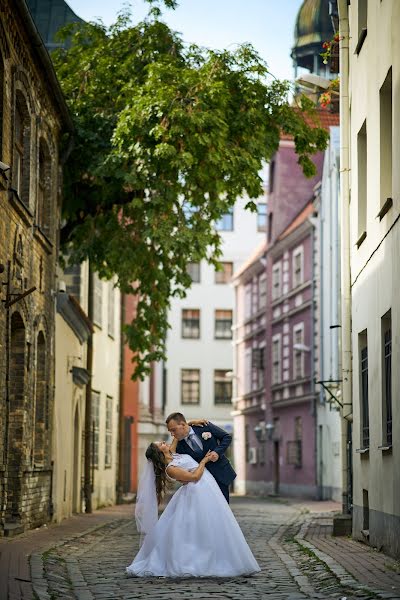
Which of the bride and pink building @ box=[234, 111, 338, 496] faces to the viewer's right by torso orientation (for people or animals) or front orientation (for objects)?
the bride

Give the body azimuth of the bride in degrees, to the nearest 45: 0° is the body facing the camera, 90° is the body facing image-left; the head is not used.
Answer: approximately 270°

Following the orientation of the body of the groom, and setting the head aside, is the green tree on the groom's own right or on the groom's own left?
on the groom's own right

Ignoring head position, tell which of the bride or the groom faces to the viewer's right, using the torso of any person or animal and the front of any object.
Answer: the bride

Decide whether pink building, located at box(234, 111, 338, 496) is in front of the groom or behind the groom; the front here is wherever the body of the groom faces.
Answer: behind

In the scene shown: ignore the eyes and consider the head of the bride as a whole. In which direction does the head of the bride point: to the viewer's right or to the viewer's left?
to the viewer's right

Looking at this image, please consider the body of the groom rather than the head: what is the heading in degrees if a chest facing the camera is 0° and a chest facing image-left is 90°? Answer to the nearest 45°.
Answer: approximately 45°

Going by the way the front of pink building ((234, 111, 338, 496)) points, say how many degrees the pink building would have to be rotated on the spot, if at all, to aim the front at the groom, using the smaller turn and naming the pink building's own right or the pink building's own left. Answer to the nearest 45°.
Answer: approximately 45° to the pink building's own left

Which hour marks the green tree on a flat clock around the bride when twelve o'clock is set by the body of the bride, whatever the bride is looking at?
The green tree is roughly at 9 o'clock from the bride.

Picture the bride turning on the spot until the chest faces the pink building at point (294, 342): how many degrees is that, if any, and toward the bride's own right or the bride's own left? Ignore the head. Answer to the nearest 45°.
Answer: approximately 90° to the bride's own left
